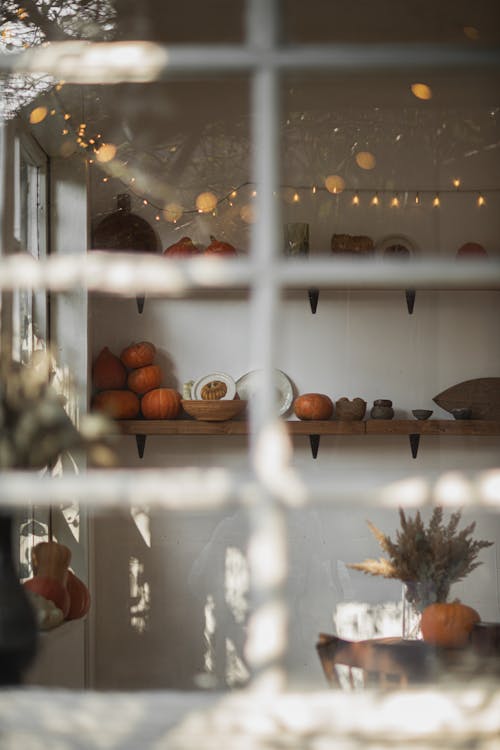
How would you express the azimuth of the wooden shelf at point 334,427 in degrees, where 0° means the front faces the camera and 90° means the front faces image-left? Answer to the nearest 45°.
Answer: approximately 0°

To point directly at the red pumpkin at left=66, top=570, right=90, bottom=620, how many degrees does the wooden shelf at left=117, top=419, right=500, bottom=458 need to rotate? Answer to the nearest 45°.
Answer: approximately 45° to its right

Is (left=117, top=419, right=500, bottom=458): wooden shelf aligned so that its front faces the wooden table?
yes

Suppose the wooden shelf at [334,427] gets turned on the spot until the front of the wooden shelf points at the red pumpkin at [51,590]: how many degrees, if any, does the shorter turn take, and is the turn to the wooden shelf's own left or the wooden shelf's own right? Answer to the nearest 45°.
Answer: approximately 45° to the wooden shelf's own right
